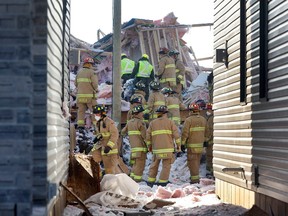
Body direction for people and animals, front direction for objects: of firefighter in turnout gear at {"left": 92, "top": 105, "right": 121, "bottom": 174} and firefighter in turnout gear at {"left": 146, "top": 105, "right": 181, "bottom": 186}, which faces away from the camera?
firefighter in turnout gear at {"left": 146, "top": 105, "right": 181, "bottom": 186}

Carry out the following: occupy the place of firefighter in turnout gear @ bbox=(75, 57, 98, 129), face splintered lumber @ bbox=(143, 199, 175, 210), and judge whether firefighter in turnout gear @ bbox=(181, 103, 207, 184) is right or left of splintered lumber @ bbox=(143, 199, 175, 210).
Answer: left

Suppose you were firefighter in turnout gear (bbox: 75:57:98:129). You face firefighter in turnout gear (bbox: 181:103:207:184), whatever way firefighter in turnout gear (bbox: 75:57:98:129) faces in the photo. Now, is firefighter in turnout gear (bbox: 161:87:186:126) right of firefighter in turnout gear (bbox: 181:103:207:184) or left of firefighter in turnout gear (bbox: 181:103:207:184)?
left

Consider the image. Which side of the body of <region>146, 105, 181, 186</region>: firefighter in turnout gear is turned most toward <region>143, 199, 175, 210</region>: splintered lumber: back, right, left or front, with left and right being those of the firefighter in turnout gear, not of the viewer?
back

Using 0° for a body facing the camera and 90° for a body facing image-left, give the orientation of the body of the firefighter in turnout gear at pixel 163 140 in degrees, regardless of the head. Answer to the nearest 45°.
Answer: approximately 180°

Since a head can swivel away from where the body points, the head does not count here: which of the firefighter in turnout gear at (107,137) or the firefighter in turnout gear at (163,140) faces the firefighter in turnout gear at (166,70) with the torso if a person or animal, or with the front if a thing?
the firefighter in turnout gear at (163,140)

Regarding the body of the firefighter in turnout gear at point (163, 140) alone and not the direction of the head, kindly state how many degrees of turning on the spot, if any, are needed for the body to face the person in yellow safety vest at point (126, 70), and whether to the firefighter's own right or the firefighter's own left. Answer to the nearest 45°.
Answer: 0° — they already face them
